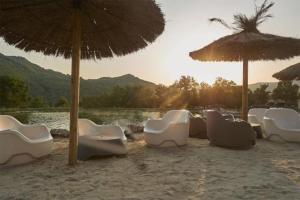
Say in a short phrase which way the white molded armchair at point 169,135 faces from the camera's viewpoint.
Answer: facing to the left of the viewer

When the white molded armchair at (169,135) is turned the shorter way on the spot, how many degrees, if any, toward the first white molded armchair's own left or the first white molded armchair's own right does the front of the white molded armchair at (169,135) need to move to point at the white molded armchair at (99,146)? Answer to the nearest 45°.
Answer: approximately 45° to the first white molded armchair's own left

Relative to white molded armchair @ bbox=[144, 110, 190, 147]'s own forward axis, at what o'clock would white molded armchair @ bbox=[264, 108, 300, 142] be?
white molded armchair @ bbox=[264, 108, 300, 142] is roughly at 5 o'clock from white molded armchair @ bbox=[144, 110, 190, 147].

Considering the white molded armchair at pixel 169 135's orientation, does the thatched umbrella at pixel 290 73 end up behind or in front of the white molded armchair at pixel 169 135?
behind

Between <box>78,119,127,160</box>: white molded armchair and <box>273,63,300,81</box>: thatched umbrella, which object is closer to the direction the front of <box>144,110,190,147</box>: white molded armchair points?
the white molded armchair

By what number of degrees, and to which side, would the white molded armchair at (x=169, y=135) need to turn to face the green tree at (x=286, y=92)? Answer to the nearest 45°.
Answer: approximately 135° to its right
